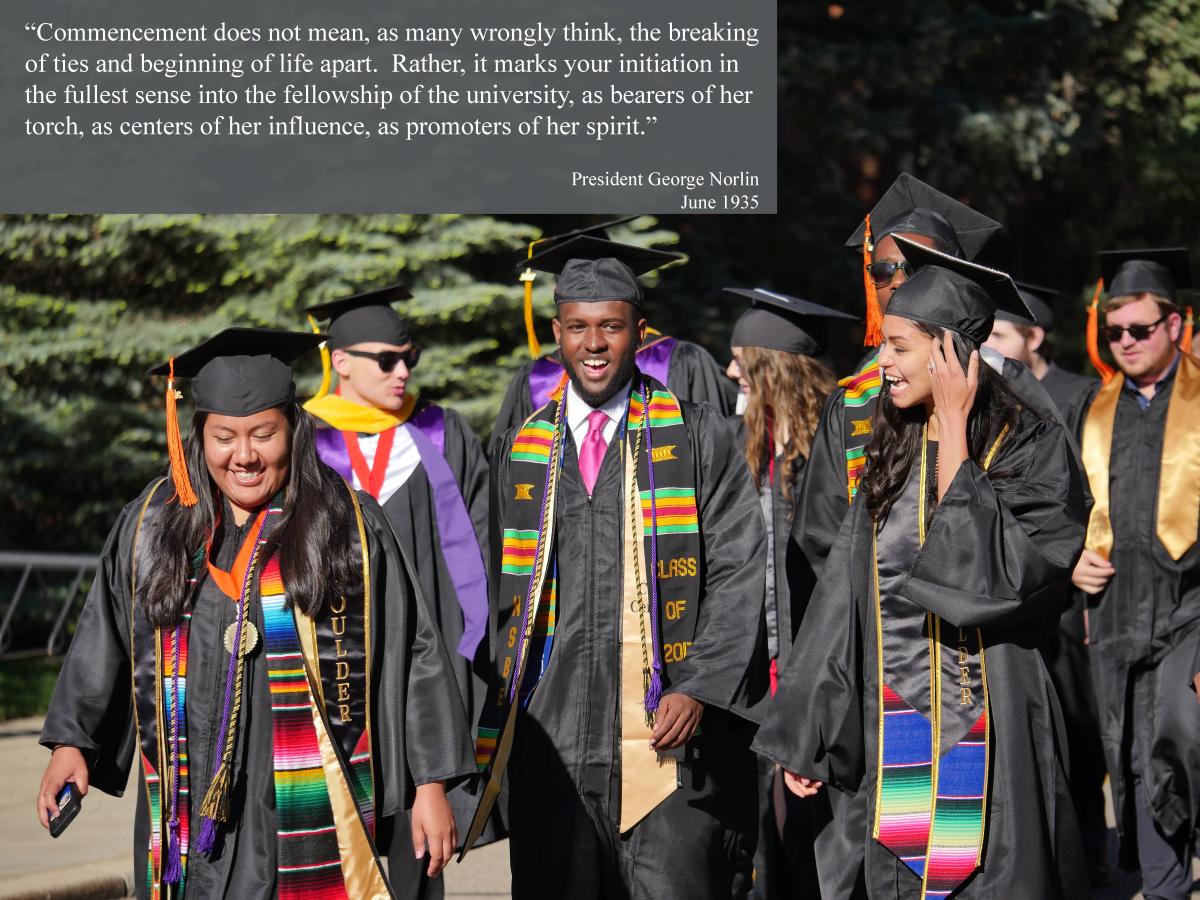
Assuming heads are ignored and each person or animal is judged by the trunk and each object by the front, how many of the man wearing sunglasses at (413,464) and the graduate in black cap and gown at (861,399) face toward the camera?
2

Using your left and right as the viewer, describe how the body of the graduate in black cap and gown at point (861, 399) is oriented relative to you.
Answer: facing the viewer

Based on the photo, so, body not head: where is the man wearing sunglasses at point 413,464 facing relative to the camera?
toward the camera

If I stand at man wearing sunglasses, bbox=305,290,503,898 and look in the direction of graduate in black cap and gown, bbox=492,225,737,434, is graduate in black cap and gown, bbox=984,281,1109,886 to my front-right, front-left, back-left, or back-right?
front-left

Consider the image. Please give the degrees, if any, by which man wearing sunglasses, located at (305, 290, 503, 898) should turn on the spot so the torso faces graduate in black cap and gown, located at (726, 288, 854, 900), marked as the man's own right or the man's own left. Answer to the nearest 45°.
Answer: approximately 90° to the man's own left

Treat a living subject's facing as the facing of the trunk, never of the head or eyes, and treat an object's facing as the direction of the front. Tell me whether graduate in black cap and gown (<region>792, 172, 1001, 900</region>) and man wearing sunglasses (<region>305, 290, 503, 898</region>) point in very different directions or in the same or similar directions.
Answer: same or similar directions

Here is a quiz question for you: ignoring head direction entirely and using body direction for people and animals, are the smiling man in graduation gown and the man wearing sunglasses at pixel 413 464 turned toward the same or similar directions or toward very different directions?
same or similar directions

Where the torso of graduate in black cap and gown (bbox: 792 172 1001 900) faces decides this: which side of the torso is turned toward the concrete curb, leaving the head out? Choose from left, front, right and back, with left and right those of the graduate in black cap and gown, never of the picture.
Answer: right

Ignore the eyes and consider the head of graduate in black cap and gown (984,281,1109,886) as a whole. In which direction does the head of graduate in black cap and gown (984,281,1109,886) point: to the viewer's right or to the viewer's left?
to the viewer's left

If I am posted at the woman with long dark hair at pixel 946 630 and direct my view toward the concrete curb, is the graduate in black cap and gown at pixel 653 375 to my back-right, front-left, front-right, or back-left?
front-right

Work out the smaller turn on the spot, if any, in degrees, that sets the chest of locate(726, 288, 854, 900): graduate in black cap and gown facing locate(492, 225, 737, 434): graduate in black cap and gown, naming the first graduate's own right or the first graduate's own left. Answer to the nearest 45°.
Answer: approximately 90° to the first graduate's own right
